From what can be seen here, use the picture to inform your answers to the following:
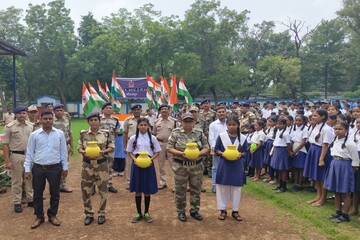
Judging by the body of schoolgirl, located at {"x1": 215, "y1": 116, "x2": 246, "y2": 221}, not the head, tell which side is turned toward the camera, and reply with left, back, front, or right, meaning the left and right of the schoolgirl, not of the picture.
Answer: front

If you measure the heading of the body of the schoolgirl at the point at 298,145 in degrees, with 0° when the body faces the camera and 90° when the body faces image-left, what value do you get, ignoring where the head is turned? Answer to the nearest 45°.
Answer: approximately 45°

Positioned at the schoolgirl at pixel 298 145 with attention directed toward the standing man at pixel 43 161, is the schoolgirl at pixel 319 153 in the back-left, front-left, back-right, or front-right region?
front-left

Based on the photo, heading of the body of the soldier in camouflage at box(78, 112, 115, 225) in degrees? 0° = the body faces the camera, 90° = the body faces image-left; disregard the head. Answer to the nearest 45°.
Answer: approximately 0°

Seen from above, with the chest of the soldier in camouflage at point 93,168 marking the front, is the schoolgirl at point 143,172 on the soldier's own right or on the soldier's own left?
on the soldier's own left

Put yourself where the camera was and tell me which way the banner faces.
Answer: facing the viewer

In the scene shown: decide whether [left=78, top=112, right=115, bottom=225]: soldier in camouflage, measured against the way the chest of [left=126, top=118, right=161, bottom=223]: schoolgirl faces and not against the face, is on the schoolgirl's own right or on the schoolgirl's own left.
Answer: on the schoolgirl's own right

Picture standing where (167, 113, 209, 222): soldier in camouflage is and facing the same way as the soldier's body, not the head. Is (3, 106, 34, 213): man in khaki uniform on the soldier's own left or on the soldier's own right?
on the soldier's own right

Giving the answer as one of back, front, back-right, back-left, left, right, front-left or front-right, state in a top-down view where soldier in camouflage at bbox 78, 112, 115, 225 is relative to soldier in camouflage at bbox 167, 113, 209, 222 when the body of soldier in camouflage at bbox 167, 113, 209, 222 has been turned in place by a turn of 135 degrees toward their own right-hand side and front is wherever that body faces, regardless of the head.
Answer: front-left

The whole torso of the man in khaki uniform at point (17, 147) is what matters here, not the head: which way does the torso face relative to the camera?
toward the camera

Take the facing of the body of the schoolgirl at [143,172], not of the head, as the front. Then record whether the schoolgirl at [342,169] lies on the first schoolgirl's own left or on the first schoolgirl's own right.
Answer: on the first schoolgirl's own left

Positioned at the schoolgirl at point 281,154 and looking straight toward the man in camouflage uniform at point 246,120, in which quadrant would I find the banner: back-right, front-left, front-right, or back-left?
front-left

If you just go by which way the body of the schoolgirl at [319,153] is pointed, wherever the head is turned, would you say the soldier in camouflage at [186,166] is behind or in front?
in front

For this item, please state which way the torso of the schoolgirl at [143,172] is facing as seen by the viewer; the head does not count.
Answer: toward the camera
